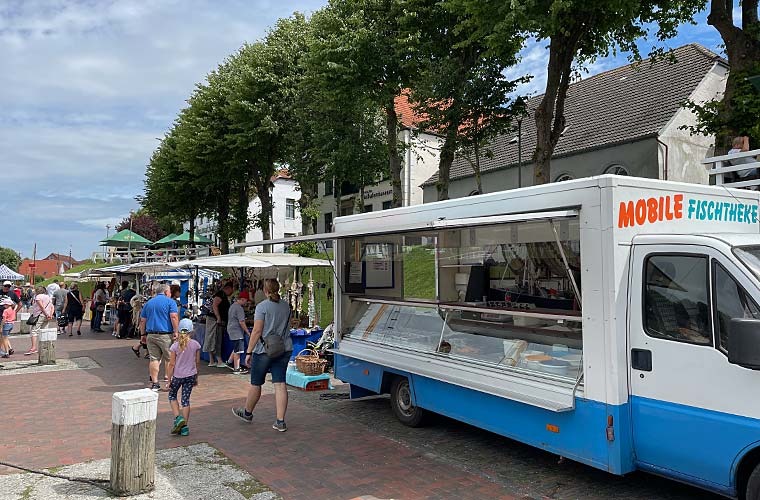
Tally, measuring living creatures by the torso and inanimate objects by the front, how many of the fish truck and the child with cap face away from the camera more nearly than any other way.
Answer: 1

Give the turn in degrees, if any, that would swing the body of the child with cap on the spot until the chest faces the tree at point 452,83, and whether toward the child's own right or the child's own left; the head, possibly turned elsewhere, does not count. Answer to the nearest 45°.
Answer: approximately 45° to the child's own right

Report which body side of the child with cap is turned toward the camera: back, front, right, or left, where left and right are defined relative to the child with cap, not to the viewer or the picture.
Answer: back

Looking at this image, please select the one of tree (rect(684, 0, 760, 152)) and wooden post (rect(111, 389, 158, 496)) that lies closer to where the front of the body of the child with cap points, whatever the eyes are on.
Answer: the tree

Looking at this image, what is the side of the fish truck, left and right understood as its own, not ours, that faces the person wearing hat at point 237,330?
back

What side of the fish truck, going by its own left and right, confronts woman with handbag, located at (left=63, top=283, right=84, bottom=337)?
back

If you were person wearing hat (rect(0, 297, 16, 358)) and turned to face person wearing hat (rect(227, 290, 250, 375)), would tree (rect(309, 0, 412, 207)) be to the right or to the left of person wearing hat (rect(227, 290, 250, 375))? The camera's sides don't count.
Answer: left

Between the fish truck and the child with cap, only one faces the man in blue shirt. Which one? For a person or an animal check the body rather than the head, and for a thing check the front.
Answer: the child with cap

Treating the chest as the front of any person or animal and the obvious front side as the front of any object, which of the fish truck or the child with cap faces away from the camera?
the child with cap

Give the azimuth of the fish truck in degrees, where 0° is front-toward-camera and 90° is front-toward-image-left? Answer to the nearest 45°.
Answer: approximately 315°

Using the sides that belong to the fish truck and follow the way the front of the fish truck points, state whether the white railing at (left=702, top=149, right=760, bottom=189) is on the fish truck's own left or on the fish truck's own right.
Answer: on the fish truck's own left

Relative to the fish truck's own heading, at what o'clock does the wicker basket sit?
The wicker basket is roughly at 6 o'clock from the fish truck.
